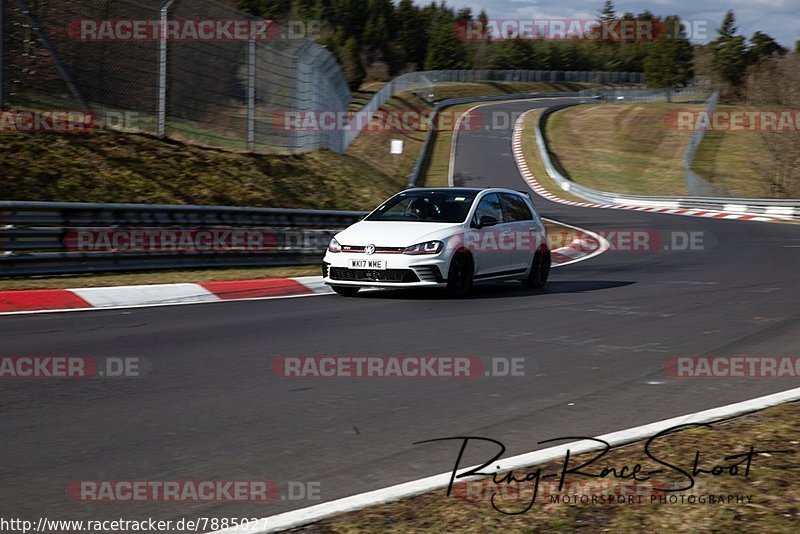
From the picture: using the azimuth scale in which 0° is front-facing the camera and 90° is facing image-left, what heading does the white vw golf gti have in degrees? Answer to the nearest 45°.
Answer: approximately 45°

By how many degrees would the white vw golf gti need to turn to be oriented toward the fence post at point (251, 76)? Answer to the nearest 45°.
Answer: approximately 90° to its right

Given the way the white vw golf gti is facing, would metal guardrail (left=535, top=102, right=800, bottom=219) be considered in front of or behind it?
behind

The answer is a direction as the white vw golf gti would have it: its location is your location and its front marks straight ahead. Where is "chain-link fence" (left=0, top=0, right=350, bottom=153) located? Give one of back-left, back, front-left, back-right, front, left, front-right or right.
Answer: right

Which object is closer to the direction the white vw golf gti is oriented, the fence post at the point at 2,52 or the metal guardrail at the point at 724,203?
the fence post

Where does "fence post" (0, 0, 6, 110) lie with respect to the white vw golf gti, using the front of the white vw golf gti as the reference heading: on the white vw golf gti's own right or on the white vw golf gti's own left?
on the white vw golf gti's own right

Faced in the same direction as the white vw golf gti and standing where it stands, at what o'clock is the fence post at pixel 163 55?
The fence post is roughly at 3 o'clock from the white vw golf gti.

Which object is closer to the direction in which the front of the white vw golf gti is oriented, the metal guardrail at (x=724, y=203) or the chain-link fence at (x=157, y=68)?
the chain-link fence

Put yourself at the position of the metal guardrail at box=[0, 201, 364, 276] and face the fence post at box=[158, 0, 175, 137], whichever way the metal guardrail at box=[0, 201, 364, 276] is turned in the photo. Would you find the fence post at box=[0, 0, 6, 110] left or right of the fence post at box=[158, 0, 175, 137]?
left

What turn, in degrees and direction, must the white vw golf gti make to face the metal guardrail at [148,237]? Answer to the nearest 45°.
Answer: approximately 45° to its right
